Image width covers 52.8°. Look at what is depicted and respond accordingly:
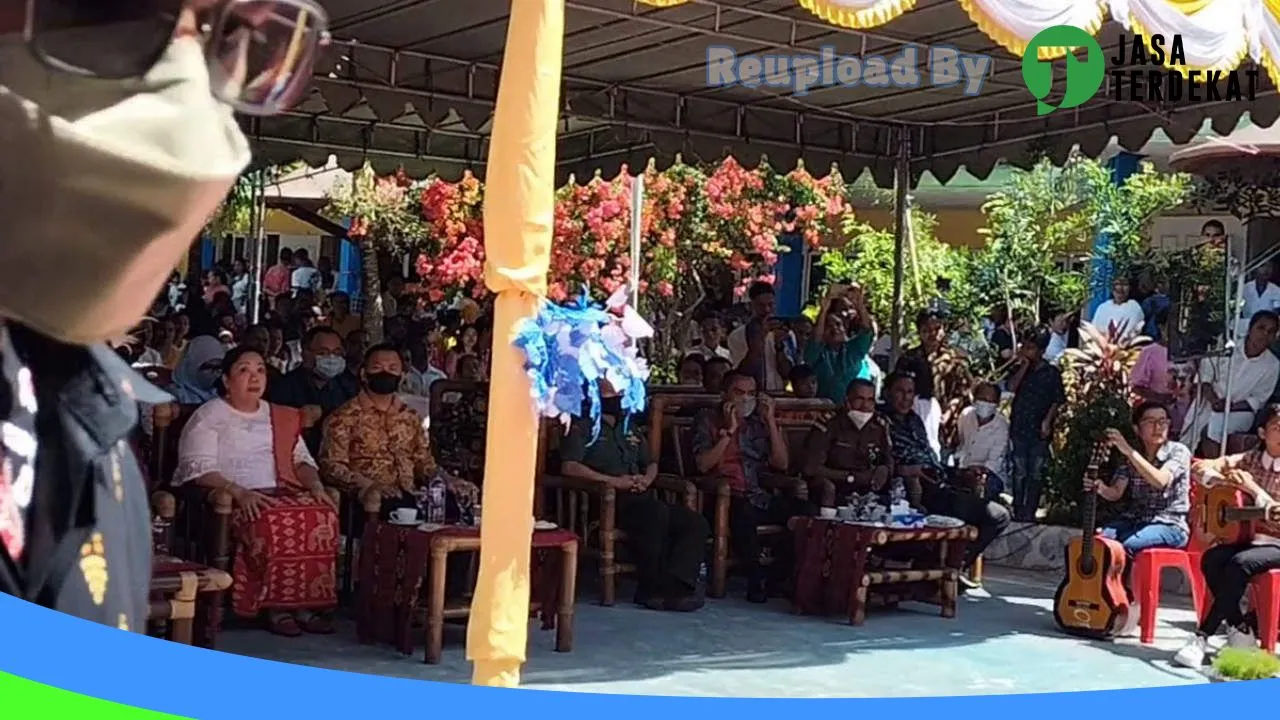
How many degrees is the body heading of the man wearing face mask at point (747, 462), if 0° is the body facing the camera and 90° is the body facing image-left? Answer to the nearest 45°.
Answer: approximately 315°

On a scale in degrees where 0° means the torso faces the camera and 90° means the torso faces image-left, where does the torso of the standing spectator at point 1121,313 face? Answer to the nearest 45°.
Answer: approximately 0°

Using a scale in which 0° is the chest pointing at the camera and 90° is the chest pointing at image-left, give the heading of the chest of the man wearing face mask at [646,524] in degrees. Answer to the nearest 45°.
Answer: approximately 315°

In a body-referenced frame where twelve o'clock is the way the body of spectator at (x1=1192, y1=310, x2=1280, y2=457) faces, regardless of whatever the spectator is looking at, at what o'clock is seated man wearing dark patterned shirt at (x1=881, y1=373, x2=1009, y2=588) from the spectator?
The seated man wearing dark patterned shirt is roughly at 12 o'clock from the spectator.

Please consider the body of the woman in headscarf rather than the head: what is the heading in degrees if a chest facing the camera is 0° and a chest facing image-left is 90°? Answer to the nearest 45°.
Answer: approximately 315°

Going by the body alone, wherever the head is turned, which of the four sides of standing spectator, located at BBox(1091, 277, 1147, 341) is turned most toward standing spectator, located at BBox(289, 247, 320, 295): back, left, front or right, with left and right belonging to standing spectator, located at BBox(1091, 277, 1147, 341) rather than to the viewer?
right

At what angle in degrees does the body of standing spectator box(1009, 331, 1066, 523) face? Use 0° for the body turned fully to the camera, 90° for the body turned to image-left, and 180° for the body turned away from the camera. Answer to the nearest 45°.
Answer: approximately 45°

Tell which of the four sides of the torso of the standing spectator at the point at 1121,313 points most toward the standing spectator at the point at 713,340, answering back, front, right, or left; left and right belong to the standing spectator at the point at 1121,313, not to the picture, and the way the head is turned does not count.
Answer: right

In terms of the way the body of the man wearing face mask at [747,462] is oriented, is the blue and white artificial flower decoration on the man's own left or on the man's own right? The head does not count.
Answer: on the man's own right

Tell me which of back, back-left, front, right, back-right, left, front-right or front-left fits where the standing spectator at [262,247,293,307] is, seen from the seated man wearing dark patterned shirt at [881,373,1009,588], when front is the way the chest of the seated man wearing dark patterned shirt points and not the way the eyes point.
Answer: back

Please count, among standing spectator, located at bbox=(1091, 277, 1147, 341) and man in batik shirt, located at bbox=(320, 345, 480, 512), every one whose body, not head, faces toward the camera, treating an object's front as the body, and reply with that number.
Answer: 2

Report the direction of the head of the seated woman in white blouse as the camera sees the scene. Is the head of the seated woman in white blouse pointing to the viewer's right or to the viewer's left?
to the viewer's right
